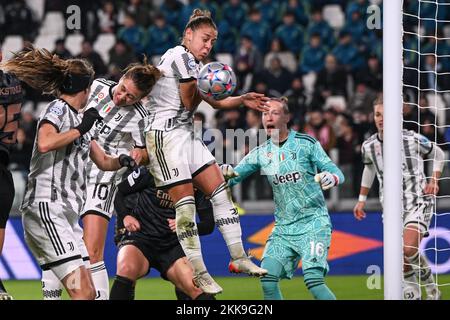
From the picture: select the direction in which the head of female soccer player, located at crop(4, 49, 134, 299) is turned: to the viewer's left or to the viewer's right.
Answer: to the viewer's right

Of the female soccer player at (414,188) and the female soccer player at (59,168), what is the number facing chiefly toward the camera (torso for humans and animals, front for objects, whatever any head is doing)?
1

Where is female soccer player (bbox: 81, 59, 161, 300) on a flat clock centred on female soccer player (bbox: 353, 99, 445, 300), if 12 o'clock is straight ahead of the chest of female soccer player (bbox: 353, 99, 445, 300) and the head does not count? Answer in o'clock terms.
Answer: female soccer player (bbox: 81, 59, 161, 300) is roughly at 2 o'clock from female soccer player (bbox: 353, 99, 445, 300).

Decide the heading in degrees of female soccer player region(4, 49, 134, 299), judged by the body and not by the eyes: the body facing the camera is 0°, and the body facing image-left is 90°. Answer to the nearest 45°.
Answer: approximately 270°

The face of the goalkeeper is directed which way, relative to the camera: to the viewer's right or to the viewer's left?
to the viewer's left
